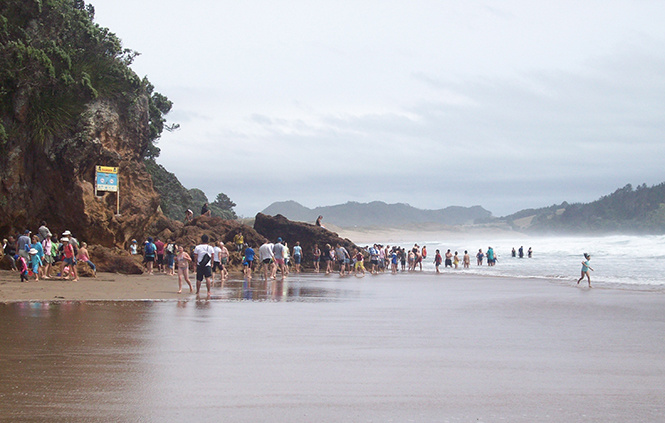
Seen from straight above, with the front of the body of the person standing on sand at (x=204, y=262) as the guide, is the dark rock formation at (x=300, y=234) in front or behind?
in front

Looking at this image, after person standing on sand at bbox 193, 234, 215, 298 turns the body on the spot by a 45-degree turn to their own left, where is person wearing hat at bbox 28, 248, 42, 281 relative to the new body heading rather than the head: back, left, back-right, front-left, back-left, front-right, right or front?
front

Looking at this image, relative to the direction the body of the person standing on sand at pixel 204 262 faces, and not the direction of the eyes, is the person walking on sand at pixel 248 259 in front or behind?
in front

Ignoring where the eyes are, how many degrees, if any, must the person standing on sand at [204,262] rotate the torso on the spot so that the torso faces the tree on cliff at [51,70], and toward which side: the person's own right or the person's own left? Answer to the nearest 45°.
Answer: approximately 45° to the person's own left

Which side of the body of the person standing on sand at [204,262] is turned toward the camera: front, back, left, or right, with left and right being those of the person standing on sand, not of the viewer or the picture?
back

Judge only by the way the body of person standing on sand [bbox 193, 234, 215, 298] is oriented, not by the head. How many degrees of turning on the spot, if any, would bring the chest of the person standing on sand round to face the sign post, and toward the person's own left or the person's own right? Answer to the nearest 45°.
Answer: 0° — they already face it

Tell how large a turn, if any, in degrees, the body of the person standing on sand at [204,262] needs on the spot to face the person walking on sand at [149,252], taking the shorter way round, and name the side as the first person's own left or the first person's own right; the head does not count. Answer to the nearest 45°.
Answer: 0° — they already face them

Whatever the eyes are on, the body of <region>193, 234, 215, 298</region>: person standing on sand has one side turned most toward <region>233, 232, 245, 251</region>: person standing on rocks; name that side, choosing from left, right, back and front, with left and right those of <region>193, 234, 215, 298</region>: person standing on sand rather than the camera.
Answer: front

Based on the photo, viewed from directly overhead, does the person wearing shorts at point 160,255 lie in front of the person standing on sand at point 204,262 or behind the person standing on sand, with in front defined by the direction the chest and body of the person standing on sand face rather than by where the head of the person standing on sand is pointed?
in front
